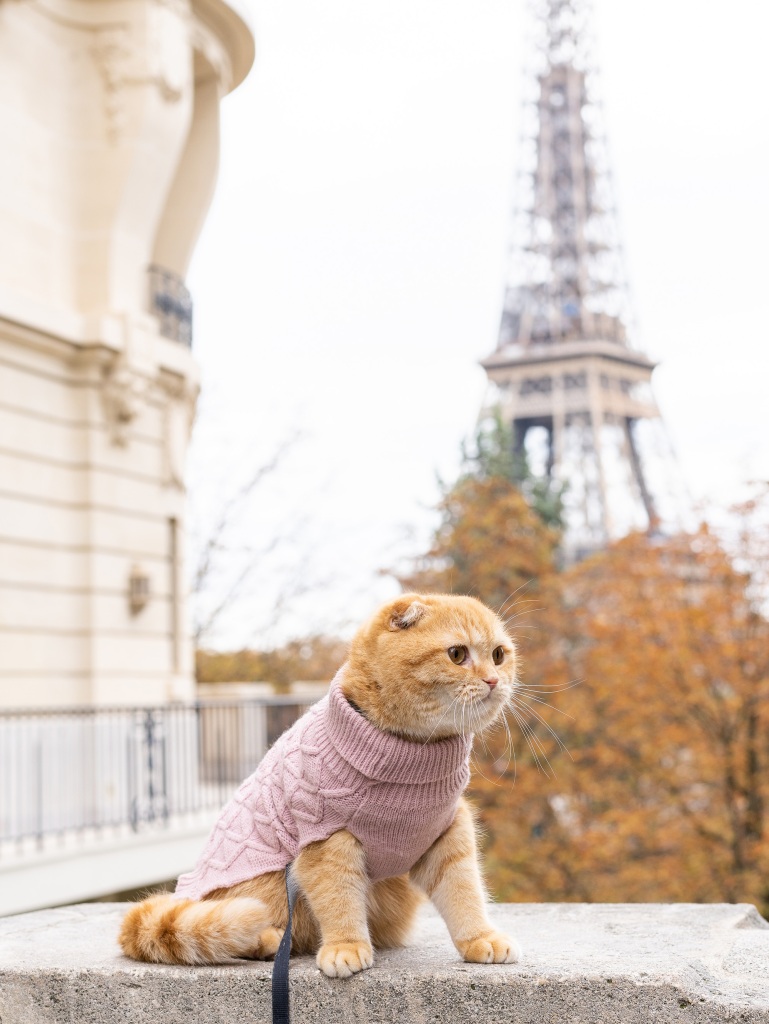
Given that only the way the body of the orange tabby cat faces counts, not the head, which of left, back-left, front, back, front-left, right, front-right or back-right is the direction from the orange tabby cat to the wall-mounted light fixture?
back-left

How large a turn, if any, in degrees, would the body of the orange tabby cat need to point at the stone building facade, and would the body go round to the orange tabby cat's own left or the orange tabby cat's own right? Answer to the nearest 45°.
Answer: approximately 135° to the orange tabby cat's own left

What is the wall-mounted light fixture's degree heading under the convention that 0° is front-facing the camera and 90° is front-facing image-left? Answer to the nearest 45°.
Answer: approximately 315°

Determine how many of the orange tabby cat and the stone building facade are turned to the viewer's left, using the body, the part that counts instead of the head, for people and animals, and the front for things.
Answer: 0

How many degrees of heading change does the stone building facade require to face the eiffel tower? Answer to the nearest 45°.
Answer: approximately 90° to its left

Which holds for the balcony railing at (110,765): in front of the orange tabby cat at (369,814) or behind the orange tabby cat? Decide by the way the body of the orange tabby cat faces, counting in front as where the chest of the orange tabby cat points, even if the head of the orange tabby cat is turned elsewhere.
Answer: behind

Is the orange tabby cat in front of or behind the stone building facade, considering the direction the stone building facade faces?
in front

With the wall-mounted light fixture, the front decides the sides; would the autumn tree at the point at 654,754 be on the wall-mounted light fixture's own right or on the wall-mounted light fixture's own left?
on the wall-mounted light fixture's own left

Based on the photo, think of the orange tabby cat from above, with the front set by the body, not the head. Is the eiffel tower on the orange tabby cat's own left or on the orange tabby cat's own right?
on the orange tabby cat's own left

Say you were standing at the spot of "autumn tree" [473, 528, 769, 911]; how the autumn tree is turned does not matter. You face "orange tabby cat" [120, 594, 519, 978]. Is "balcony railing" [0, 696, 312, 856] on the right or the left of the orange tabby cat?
right

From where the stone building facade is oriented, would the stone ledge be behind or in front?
in front

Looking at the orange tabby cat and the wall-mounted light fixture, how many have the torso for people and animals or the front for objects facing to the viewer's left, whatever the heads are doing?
0
